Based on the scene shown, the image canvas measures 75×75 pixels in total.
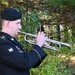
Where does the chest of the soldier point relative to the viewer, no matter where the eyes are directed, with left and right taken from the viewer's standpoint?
facing to the right of the viewer

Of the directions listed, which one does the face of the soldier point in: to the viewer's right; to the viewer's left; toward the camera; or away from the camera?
to the viewer's right
